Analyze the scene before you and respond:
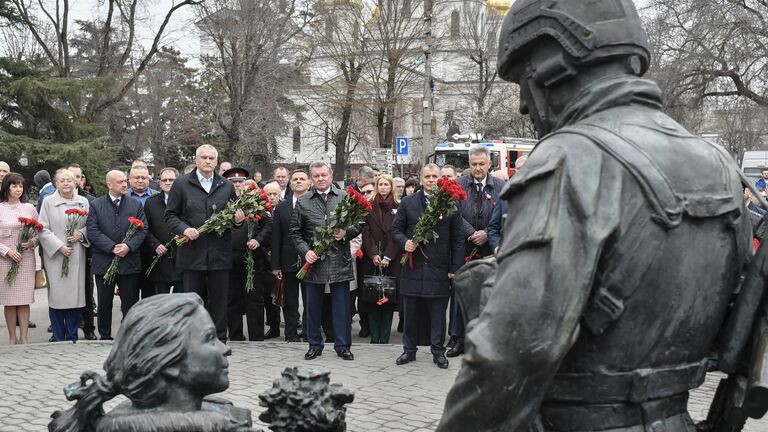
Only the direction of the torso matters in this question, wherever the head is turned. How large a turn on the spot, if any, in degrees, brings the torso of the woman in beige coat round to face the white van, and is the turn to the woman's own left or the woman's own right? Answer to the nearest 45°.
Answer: approximately 135° to the woman's own left

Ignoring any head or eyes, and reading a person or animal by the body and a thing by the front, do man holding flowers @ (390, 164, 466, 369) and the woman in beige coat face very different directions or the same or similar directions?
same or similar directions

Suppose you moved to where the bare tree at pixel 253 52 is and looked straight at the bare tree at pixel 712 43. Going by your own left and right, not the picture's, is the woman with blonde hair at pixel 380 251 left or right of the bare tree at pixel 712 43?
right

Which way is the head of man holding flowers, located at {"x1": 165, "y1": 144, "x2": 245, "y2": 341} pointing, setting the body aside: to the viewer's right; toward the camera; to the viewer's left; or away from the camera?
toward the camera

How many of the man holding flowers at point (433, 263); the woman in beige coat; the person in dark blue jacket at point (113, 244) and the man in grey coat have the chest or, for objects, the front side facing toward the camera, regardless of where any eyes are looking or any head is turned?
4

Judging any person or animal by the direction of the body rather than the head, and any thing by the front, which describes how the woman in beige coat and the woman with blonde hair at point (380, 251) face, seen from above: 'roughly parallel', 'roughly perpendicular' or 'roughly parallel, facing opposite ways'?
roughly parallel

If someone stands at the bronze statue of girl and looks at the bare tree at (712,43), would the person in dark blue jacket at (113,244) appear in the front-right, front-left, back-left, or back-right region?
front-left

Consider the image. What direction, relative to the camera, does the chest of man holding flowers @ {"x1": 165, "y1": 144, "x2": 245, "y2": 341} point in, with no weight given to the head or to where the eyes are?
toward the camera

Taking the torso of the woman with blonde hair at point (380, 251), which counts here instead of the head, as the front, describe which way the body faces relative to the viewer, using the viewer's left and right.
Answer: facing the viewer

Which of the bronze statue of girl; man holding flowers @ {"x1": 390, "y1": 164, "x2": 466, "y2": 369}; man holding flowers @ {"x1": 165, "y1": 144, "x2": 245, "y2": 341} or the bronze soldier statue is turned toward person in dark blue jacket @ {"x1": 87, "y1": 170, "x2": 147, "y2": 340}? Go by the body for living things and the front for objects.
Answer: the bronze soldier statue

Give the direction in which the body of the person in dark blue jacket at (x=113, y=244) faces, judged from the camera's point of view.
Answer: toward the camera

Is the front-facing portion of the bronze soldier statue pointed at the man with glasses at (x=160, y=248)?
yes

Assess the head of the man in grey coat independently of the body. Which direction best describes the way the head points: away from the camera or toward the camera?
toward the camera
